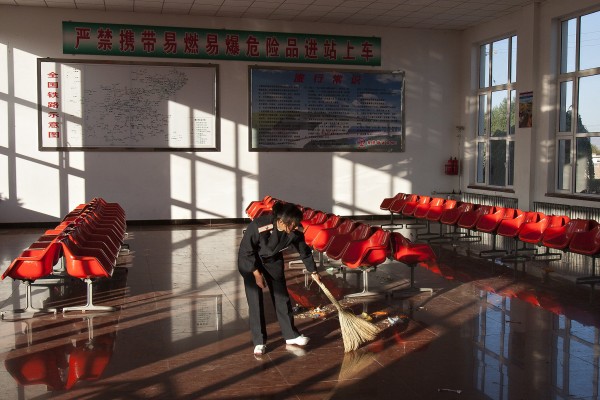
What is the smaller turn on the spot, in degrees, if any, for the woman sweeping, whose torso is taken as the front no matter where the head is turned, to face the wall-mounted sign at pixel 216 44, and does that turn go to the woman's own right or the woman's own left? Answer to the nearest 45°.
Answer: approximately 135° to the woman's own left

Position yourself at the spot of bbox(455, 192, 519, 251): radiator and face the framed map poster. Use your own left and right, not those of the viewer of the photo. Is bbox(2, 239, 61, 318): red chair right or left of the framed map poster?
left

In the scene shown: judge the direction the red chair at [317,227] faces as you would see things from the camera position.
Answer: facing the viewer and to the left of the viewer

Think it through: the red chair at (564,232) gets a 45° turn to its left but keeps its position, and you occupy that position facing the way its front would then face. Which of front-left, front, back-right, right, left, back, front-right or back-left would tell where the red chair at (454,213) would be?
back-right

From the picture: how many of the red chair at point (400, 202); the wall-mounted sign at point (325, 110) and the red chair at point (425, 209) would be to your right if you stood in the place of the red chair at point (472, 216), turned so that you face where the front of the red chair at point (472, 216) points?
3

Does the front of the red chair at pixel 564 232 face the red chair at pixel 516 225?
no

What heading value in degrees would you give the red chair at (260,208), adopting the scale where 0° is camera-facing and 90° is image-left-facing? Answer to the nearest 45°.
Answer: approximately 45°

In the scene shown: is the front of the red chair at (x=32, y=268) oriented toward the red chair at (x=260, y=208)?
no

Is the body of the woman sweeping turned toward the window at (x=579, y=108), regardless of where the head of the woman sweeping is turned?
no

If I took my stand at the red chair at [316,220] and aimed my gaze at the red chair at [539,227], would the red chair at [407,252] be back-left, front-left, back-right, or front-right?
front-right

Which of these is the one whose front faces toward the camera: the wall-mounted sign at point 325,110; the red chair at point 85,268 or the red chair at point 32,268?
the wall-mounted sign

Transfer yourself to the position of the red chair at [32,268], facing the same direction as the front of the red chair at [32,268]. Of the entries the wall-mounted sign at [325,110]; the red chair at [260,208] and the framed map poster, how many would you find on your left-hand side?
0

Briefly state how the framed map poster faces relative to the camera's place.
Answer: facing the viewer

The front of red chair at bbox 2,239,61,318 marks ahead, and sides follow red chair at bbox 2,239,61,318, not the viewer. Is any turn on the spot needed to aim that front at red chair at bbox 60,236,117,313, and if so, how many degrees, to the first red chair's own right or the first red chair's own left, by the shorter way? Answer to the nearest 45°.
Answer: approximately 180°
